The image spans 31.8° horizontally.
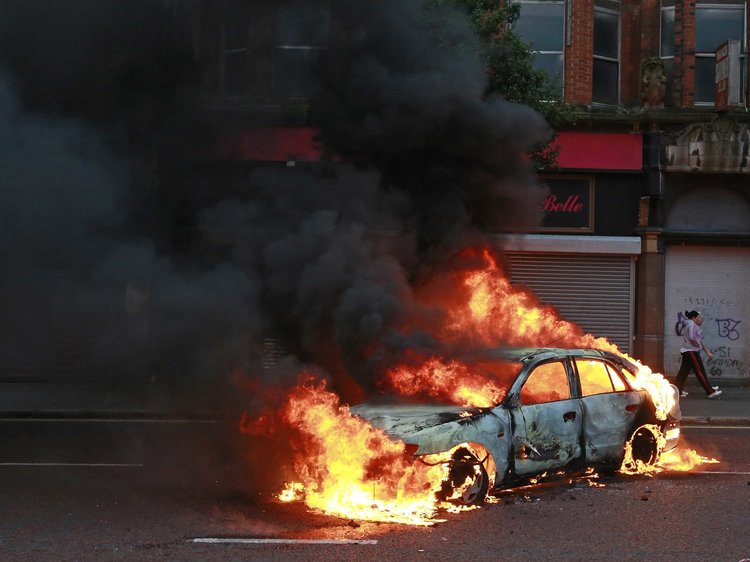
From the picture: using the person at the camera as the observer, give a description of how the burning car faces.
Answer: facing the viewer and to the left of the viewer
